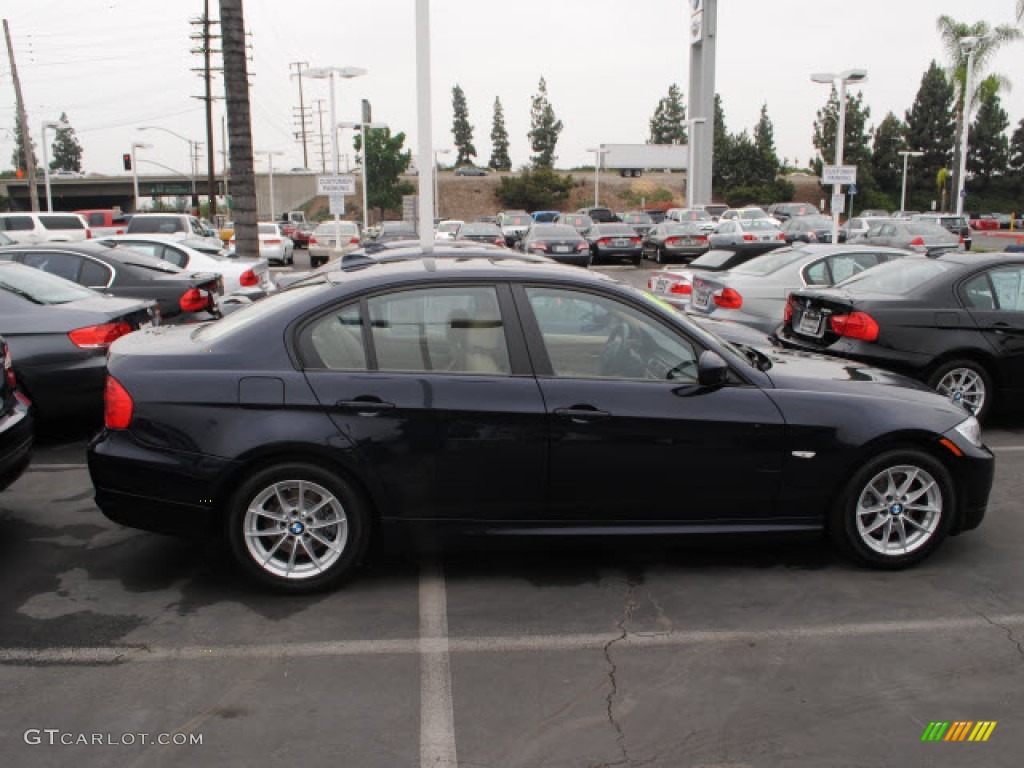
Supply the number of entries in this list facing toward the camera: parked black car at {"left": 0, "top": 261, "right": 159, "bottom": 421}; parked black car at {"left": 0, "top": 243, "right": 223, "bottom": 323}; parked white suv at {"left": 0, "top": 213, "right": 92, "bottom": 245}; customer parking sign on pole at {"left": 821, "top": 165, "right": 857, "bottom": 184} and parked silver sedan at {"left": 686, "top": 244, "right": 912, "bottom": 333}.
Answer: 1

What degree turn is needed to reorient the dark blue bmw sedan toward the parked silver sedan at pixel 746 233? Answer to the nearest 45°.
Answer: approximately 90° to its left

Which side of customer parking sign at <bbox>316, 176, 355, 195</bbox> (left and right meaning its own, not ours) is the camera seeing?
front

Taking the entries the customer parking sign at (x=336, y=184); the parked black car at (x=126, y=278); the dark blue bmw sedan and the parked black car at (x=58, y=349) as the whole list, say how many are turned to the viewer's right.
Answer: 1

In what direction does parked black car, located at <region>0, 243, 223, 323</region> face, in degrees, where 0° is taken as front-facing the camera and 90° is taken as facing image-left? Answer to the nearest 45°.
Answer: approximately 135°

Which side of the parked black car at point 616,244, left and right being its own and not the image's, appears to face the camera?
back

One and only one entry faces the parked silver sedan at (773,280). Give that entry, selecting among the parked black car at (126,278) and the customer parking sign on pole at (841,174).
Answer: the customer parking sign on pole

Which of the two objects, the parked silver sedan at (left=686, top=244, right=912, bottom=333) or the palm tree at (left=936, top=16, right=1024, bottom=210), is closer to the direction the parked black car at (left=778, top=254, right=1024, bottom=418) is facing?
the palm tree

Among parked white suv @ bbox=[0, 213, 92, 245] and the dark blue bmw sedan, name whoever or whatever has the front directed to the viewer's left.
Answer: the parked white suv

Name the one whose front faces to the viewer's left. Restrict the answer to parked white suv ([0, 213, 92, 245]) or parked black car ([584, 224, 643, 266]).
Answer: the parked white suv

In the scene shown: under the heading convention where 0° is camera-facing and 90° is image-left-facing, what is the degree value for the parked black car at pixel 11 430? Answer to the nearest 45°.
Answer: approximately 135°

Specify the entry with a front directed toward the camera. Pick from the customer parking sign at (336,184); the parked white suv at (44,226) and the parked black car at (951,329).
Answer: the customer parking sign

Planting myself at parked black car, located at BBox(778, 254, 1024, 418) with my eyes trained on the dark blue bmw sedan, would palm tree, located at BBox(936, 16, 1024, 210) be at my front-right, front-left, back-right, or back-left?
back-right
